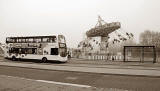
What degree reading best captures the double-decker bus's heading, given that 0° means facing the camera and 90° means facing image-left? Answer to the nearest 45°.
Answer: approximately 315°
